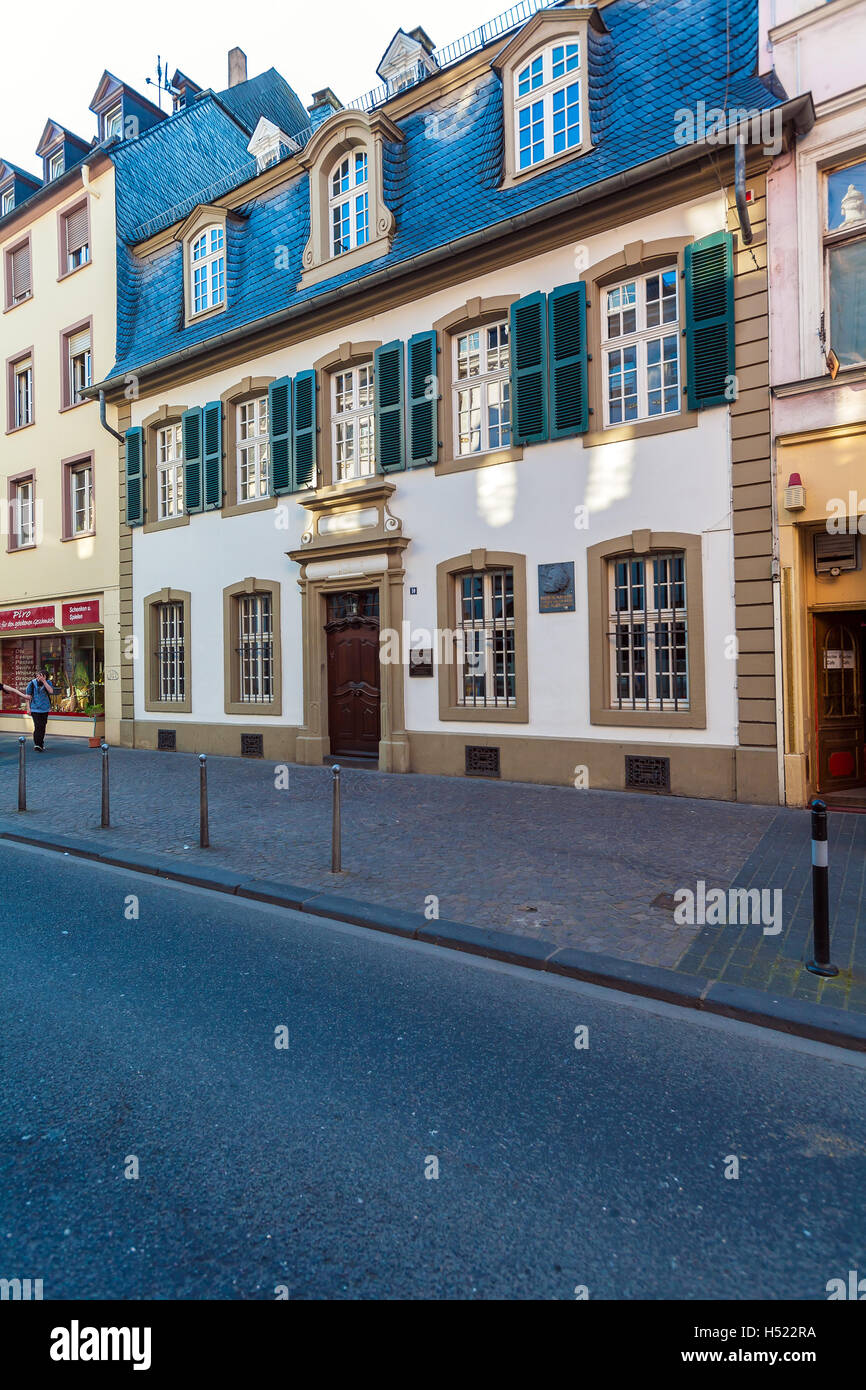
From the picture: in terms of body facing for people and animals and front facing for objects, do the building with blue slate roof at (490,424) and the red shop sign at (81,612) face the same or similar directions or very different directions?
same or similar directions

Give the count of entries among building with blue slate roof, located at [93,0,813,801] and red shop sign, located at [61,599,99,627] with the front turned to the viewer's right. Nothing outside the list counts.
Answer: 0

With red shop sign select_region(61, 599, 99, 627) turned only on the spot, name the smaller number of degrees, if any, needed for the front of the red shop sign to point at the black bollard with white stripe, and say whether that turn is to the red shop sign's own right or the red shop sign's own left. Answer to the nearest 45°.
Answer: approximately 45° to the red shop sign's own left

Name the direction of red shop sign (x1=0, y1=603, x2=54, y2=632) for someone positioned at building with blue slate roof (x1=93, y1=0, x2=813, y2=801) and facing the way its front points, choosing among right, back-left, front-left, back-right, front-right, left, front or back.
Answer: right

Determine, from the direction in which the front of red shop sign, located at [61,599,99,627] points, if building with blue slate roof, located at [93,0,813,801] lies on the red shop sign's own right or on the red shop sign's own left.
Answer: on the red shop sign's own left

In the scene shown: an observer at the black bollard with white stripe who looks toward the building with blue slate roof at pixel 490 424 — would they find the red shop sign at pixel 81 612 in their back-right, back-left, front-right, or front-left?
front-left

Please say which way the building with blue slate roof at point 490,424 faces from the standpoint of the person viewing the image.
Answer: facing the viewer and to the left of the viewer

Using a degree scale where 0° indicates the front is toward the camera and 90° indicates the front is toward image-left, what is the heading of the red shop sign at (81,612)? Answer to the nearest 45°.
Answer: approximately 45°

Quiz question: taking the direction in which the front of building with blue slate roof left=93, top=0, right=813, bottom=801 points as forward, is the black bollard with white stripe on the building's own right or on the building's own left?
on the building's own left

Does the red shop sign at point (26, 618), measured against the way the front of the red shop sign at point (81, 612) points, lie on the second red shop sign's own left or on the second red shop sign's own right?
on the second red shop sign's own right
